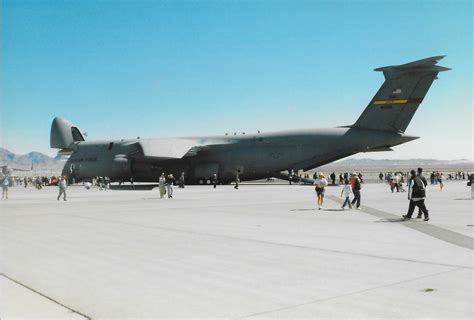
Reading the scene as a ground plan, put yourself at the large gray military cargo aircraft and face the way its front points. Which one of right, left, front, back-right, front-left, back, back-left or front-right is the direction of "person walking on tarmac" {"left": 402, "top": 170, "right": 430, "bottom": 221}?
left

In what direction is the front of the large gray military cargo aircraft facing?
to the viewer's left
